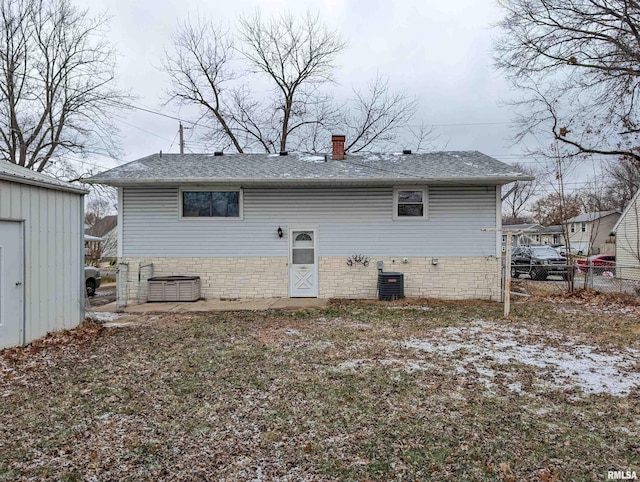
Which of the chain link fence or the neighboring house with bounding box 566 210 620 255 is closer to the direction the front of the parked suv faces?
the chain link fence

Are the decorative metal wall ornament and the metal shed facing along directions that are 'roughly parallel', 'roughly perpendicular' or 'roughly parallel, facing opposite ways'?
roughly perpendicular

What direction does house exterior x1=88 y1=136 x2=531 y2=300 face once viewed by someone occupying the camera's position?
facing away from the viewer

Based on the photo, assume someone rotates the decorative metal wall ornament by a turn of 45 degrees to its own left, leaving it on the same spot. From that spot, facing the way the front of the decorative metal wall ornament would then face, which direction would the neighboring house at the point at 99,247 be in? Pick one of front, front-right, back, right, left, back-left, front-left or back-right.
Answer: back

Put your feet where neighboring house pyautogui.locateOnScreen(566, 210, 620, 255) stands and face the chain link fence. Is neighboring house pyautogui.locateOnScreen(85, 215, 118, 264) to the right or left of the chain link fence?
right

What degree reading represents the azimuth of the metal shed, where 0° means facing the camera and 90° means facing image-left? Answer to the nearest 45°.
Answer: approximately 315°

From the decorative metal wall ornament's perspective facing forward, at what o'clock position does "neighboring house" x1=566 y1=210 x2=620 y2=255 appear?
The neighboring house is roughly at 7 o'clock from the decorative metal wall ornament.

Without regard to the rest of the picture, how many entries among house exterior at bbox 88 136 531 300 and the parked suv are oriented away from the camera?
1
